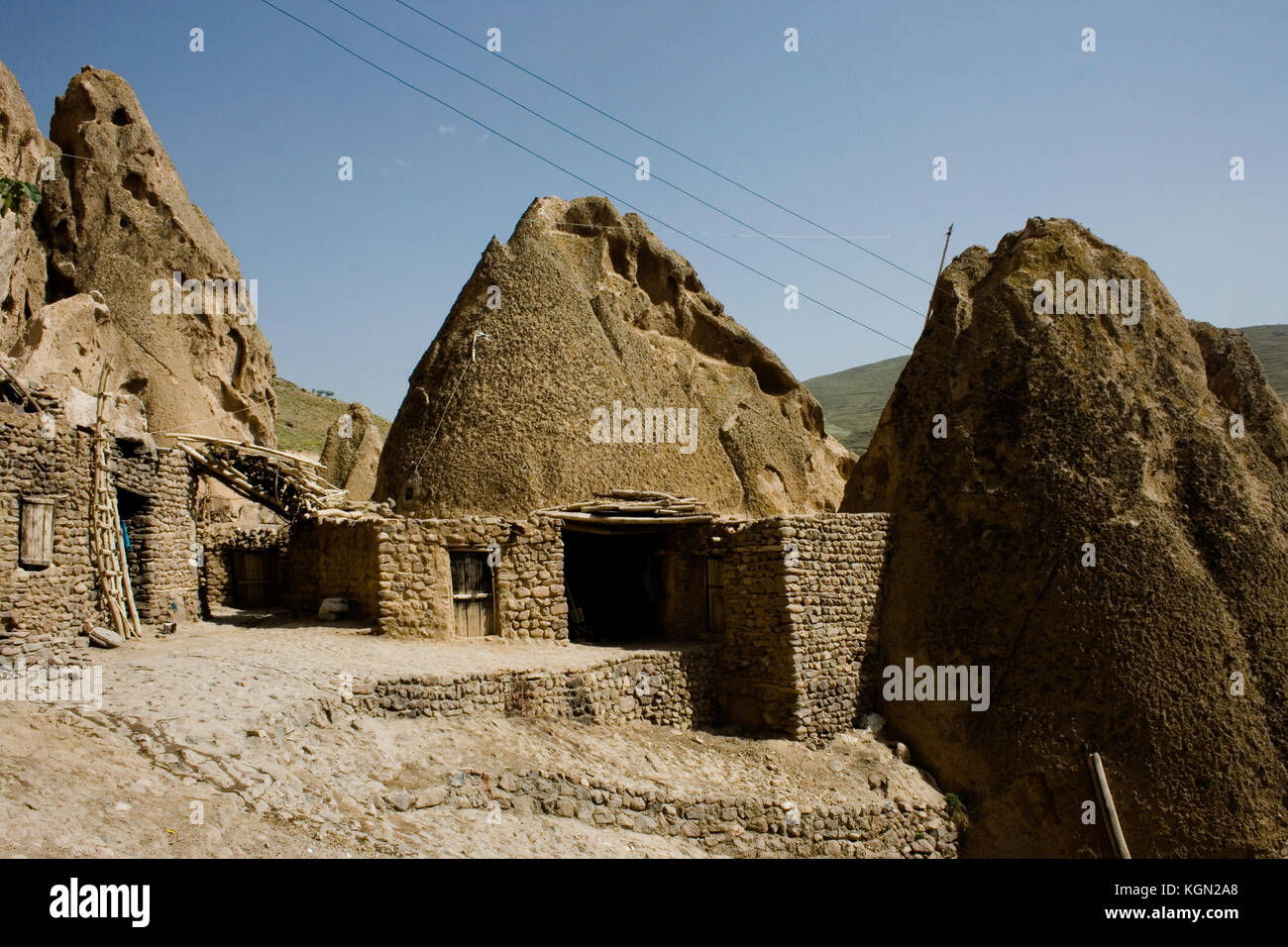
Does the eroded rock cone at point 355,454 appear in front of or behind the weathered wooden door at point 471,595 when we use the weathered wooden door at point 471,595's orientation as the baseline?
behind

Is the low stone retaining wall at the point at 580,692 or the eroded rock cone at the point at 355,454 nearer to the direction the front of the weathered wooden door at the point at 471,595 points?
the low stone retaining wall

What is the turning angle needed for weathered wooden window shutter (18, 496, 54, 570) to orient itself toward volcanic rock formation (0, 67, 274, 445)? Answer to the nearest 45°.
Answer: approximately 180°

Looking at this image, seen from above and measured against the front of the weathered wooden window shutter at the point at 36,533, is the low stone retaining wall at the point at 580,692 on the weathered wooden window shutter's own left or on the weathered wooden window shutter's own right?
on the weathered wooden window shutter's own left

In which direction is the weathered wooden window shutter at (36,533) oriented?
toward the camera

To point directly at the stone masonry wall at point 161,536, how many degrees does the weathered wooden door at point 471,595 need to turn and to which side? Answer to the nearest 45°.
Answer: approximately 90° to its right

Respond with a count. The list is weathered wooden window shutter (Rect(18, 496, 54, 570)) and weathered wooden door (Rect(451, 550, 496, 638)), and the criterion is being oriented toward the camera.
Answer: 2

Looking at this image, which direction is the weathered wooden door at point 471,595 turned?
toward the camera

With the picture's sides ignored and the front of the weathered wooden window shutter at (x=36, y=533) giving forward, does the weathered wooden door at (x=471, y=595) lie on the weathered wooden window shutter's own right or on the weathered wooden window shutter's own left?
on the weathered wooden window shutter's own left

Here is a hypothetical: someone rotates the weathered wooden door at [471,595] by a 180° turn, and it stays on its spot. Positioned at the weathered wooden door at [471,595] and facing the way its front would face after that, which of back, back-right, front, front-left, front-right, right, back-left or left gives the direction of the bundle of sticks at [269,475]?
front-left
